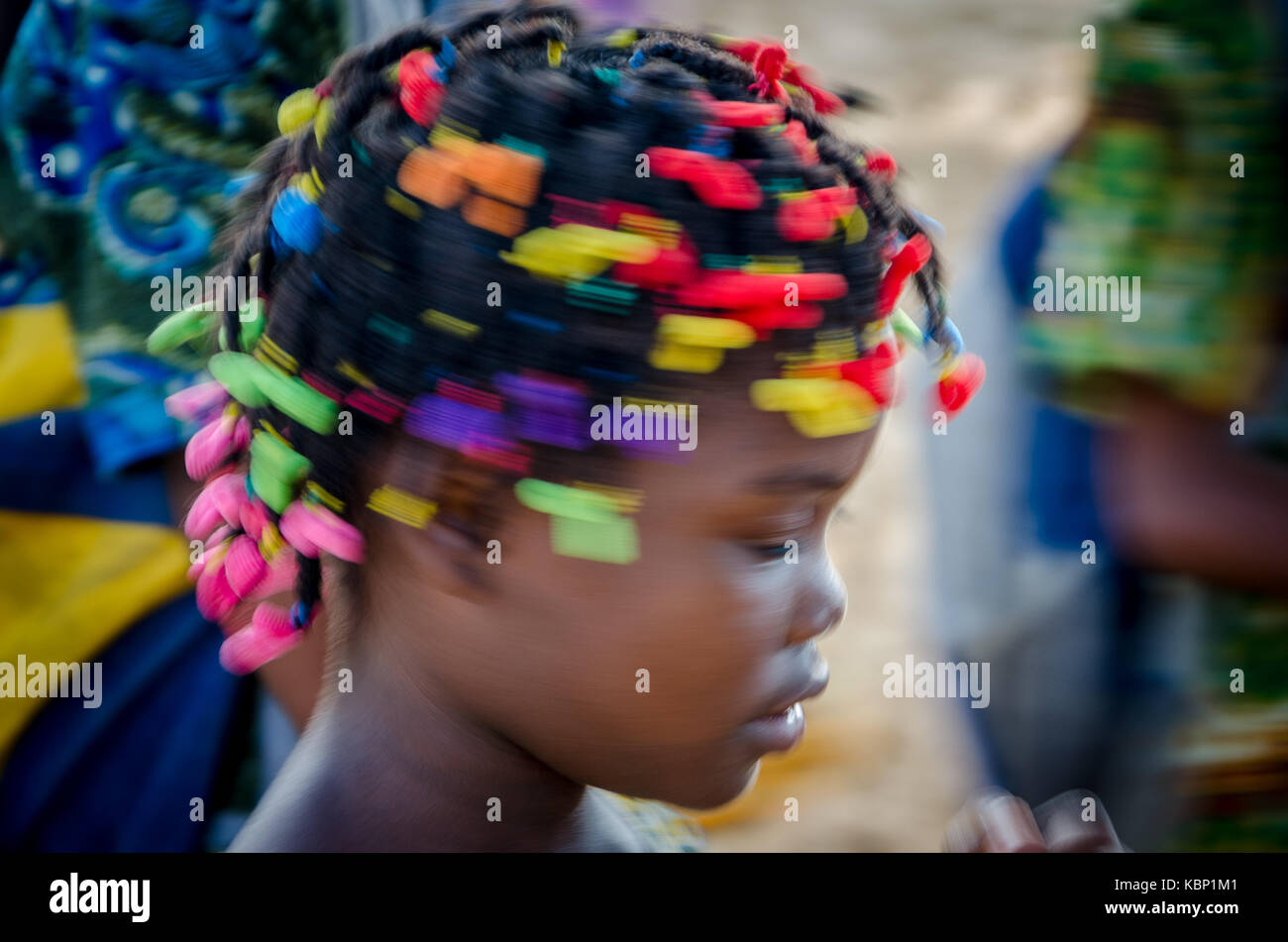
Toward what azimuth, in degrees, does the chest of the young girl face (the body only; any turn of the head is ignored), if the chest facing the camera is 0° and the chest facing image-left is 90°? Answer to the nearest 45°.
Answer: approximately 270°
